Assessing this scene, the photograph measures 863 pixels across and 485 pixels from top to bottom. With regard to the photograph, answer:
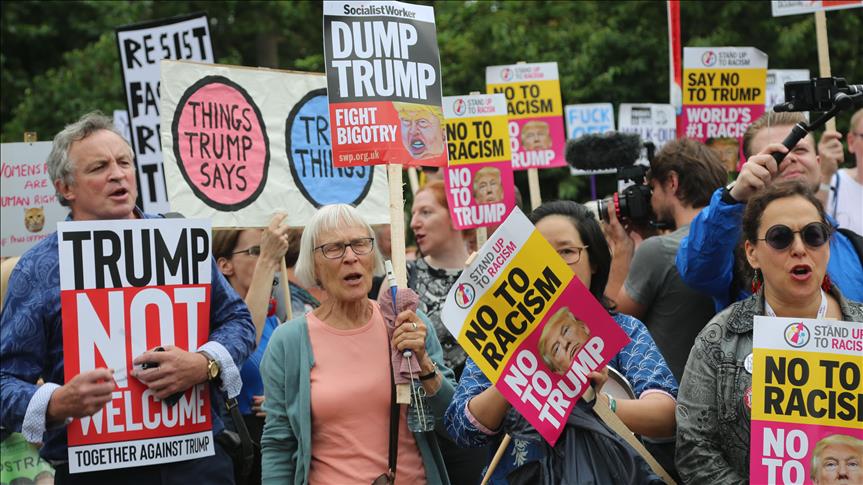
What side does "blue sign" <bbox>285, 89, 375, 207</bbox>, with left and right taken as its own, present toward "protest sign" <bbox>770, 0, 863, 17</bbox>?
left

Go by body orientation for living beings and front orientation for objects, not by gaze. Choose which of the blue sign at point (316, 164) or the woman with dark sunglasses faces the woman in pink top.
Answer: the blue sign

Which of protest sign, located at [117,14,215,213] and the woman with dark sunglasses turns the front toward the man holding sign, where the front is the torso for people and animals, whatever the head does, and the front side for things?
the protest sign

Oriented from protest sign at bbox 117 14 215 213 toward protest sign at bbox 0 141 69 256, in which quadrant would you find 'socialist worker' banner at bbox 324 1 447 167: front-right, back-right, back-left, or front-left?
back-left

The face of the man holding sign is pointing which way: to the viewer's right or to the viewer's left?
to the viewer's right

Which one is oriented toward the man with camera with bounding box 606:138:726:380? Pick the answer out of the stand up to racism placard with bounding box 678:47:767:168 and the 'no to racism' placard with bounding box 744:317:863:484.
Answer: the stand up to racism placard with bounding box 678:47:767:168
